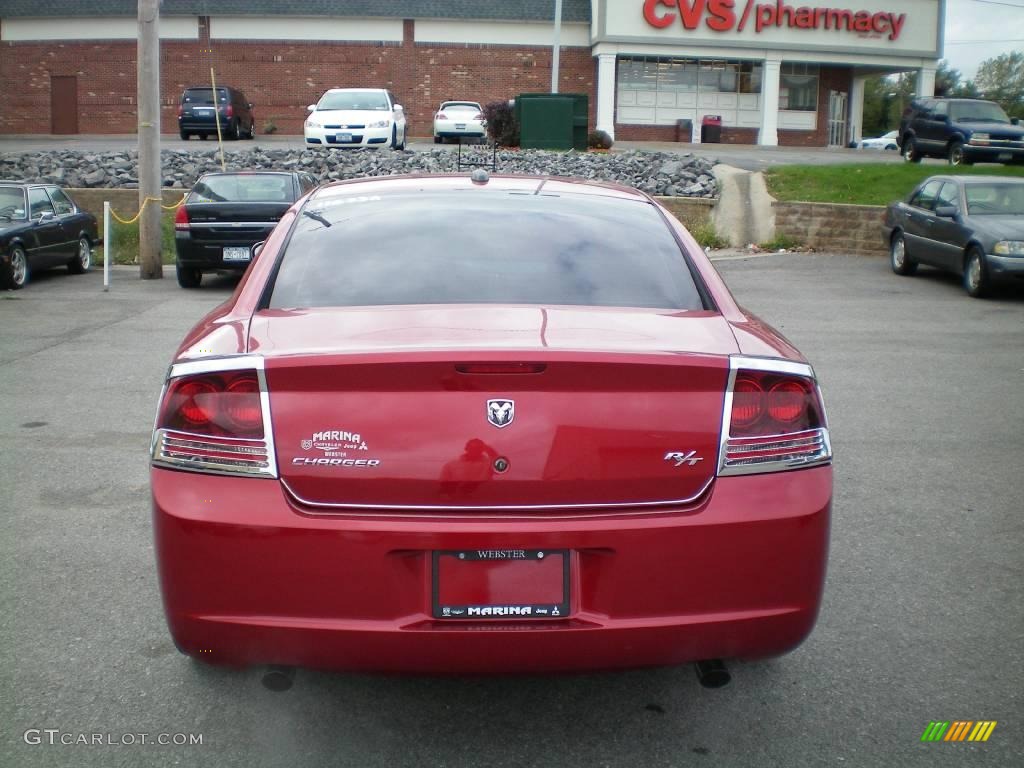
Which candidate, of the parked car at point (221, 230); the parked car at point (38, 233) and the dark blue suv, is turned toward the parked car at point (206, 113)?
the parked car at point (221, 230)

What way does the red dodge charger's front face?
away from the camera

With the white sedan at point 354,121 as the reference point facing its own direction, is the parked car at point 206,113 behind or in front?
behind

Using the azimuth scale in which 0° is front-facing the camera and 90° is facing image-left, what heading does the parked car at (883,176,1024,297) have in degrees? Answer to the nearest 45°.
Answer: approximately 315°

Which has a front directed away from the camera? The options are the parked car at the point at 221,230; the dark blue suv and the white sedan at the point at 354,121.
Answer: the parked car

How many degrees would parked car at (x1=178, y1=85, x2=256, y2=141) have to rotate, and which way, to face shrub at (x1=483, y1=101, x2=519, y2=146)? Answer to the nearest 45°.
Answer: approximately 90° to its right

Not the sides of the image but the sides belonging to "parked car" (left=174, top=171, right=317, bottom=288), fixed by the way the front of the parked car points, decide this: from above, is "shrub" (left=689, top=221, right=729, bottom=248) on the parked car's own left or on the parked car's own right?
on the parked car's own right

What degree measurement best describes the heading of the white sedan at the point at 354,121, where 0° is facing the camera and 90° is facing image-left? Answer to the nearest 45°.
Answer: approximately 0°

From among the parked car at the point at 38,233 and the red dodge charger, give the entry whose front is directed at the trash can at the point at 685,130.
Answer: the red dodge charger
